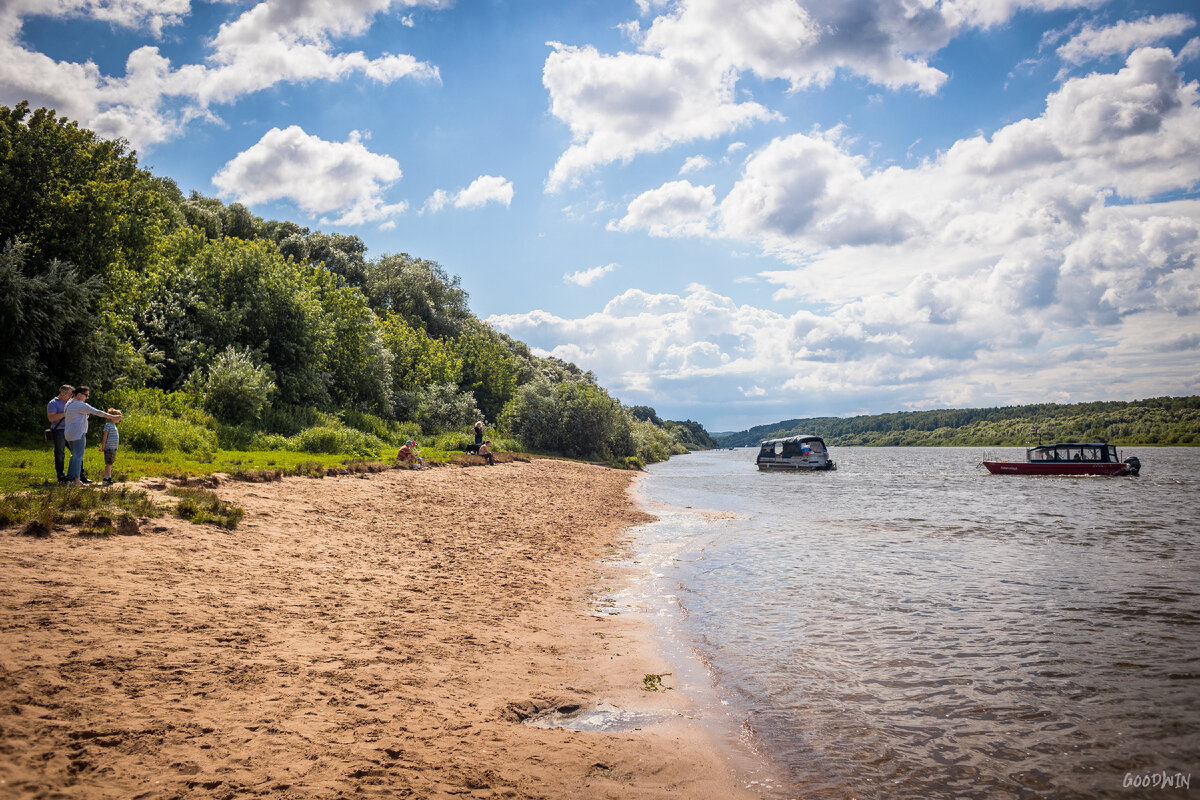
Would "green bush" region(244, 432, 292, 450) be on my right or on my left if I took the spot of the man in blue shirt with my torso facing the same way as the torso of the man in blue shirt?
on my left

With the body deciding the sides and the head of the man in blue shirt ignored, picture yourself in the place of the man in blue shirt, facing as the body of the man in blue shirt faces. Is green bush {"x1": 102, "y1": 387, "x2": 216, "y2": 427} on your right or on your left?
on your left

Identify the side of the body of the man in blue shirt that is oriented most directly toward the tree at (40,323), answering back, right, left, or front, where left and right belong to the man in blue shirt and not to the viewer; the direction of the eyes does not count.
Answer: left

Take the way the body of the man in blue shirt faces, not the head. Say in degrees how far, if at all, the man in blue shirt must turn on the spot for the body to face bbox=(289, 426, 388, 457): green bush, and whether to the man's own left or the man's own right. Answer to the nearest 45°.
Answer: approximately 45° to the man's own left

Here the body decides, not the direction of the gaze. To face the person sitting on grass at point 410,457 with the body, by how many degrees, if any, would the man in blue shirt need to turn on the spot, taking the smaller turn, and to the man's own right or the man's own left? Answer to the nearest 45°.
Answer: approximately 45° to the man's own left

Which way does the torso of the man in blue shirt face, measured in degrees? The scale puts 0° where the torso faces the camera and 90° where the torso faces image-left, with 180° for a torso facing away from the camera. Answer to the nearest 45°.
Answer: approximately 270°

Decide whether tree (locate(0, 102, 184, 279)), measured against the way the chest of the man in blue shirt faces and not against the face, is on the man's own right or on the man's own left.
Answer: on the man's own left
